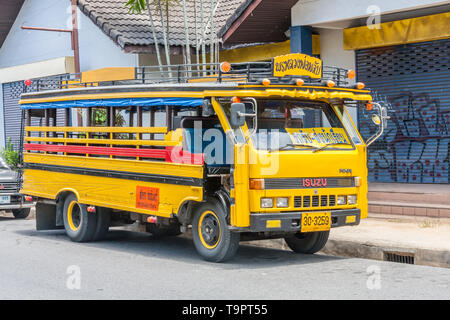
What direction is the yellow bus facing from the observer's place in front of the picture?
facing the viewer and to the right of the viewer

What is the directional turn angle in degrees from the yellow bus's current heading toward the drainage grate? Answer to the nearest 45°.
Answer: approximately 45° to its left

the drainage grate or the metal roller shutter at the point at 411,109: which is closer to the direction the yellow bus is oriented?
the drainage grate

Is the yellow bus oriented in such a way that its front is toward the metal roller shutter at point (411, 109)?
no

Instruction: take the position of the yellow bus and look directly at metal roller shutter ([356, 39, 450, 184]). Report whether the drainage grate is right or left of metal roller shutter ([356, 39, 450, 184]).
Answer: right
